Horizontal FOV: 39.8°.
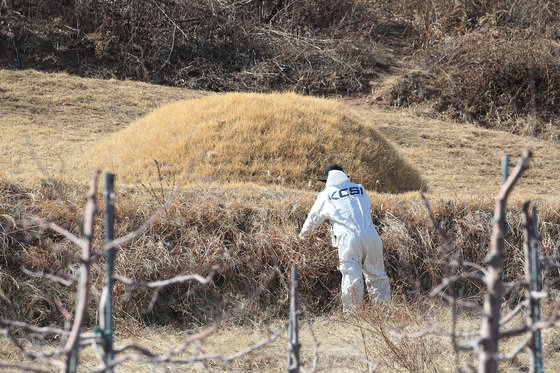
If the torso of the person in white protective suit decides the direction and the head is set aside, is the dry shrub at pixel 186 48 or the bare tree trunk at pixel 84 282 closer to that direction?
the dry shrub

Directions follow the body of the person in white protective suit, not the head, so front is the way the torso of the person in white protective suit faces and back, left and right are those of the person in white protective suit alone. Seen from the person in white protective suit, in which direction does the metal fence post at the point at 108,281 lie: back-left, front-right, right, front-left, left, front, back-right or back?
back-left

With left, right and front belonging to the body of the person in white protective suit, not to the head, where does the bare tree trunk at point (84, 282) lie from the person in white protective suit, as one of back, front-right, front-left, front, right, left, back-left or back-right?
back-left

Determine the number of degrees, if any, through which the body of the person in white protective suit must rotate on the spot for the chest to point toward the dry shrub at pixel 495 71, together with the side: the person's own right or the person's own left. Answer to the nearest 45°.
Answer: approximately 45° to the person's own right

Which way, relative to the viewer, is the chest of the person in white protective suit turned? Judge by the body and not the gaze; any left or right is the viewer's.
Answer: facing away from the viewer and to the left of the viewer

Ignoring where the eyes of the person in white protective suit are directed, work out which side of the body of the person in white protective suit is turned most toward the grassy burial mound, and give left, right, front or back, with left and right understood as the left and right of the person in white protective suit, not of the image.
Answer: front

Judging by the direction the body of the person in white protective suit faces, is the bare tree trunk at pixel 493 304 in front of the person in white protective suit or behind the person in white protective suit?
behind

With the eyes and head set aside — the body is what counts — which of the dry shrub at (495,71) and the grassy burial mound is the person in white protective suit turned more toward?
the grassy burial mound

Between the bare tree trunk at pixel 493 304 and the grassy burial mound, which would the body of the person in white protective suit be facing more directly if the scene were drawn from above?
the grassy burial mound
